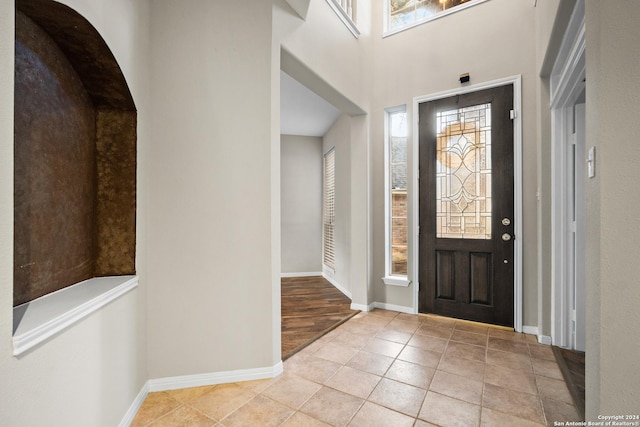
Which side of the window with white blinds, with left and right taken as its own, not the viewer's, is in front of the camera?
left

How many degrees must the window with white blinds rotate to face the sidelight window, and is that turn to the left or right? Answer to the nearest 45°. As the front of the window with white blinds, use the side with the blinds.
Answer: approximately 135° to its left

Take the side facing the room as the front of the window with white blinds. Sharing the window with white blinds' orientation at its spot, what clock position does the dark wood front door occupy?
The dark wood front door is roughly at 8 o'clock from the window with white blinds.

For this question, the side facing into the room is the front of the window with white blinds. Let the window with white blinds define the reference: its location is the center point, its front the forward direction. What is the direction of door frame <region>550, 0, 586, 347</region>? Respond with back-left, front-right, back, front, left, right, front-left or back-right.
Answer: back-left
